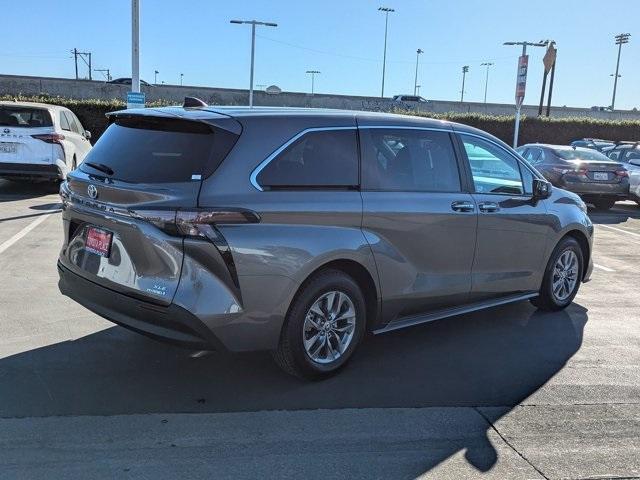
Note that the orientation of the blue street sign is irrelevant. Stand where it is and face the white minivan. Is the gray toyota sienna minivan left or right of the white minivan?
left

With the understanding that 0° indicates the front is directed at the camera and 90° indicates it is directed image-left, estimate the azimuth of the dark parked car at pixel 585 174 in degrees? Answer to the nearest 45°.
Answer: approximately 135°

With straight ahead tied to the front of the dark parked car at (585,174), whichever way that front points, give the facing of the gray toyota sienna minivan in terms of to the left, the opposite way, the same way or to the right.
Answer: to the right

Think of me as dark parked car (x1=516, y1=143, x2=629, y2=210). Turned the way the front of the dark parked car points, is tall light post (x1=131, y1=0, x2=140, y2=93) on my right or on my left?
on my left

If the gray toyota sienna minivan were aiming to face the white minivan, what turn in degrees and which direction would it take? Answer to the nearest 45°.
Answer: approximately 90° to its left

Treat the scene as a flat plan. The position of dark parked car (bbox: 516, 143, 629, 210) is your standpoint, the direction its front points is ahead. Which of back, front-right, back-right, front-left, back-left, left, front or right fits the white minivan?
left

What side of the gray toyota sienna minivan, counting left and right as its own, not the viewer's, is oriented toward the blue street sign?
left

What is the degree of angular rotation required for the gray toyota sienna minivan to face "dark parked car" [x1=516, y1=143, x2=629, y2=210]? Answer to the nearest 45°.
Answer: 0° — it already faces it

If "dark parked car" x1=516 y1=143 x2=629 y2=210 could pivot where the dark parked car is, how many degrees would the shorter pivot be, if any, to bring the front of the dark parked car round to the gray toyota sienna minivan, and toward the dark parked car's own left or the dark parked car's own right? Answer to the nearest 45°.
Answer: approximately 135° to the dark parked car's own left

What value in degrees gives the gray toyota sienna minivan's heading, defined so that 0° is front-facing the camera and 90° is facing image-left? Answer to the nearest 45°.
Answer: approximately 225°
